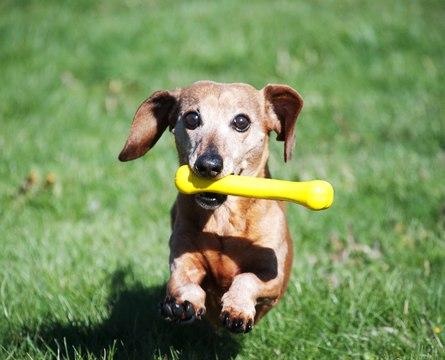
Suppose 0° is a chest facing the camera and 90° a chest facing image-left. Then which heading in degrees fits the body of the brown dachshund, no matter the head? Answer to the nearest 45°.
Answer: approximately 0°
